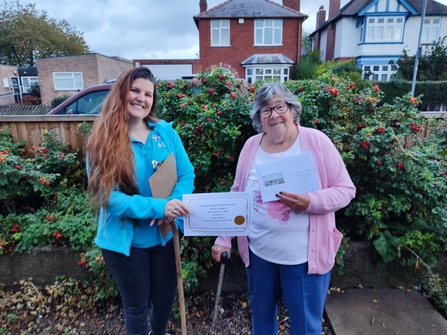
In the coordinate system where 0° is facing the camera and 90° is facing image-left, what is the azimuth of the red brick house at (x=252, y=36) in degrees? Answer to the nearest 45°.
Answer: approximately 0°

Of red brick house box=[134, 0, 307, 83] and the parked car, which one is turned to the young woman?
the red brick house

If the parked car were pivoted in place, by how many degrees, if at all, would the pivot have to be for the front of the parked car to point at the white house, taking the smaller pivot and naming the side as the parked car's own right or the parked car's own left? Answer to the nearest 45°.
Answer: approximately 135° to the parked car's own right

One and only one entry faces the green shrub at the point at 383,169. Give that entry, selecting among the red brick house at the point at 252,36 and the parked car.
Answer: the red brick house

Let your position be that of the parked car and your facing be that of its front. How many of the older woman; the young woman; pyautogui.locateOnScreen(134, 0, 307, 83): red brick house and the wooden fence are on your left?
3

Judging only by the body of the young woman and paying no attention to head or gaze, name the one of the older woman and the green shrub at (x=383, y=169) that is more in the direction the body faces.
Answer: the older woman

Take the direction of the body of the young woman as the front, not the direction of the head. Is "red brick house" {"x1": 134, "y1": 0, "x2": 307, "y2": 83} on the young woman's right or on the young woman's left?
on the young woman's left

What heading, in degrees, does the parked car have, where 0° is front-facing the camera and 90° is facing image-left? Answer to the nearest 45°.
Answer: approximately 90°

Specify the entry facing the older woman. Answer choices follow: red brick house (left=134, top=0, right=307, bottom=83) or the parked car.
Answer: the red brick house
